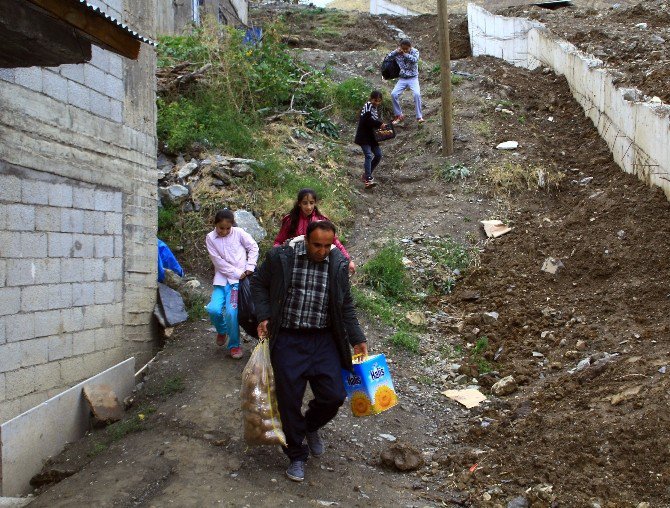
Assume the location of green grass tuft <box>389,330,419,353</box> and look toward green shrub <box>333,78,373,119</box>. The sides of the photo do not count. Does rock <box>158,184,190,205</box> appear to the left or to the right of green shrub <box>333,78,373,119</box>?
left

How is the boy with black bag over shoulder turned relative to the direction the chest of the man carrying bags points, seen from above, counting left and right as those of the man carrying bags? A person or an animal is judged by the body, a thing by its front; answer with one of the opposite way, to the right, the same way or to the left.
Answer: the same way

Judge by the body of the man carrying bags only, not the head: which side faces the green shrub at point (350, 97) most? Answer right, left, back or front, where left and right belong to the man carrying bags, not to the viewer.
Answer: back

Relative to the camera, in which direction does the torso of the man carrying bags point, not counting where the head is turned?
toward the camera

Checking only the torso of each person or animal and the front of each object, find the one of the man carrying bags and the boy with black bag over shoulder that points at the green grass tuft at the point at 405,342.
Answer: the boy with black bag over shoulder

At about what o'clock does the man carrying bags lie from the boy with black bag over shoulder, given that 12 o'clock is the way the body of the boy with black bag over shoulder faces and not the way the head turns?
The man carrying bags is roughly at 12 o'clock from the boy with black bag over shoulder.

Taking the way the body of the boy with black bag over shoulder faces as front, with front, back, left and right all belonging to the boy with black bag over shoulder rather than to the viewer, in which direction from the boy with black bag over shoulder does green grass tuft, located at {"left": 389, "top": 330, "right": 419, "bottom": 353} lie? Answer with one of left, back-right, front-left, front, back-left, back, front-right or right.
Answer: front

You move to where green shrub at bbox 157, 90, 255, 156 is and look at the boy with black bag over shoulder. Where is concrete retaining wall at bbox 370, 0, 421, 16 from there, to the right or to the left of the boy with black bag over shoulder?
left

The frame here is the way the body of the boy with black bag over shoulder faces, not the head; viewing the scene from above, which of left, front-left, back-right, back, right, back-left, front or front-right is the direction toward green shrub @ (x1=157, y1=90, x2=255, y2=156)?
front-right

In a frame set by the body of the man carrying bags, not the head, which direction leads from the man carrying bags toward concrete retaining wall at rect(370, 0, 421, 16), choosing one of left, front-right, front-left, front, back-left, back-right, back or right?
back

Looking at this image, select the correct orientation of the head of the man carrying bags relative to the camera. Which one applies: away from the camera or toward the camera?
toward the camera

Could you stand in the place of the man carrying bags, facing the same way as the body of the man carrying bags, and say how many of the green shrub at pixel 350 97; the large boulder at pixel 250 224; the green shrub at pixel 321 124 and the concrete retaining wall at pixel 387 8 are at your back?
4

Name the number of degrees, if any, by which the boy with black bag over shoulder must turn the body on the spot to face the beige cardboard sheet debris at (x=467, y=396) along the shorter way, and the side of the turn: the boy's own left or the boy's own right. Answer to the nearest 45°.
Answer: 0° — they already face it

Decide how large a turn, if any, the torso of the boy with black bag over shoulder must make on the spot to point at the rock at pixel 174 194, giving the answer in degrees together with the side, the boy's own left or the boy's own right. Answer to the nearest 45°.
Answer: approximately 45° to the boy's own right

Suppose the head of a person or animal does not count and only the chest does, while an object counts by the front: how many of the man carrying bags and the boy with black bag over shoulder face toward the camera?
2

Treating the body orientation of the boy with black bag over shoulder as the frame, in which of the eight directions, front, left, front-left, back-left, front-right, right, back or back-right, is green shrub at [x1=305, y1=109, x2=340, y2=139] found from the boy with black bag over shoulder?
right
